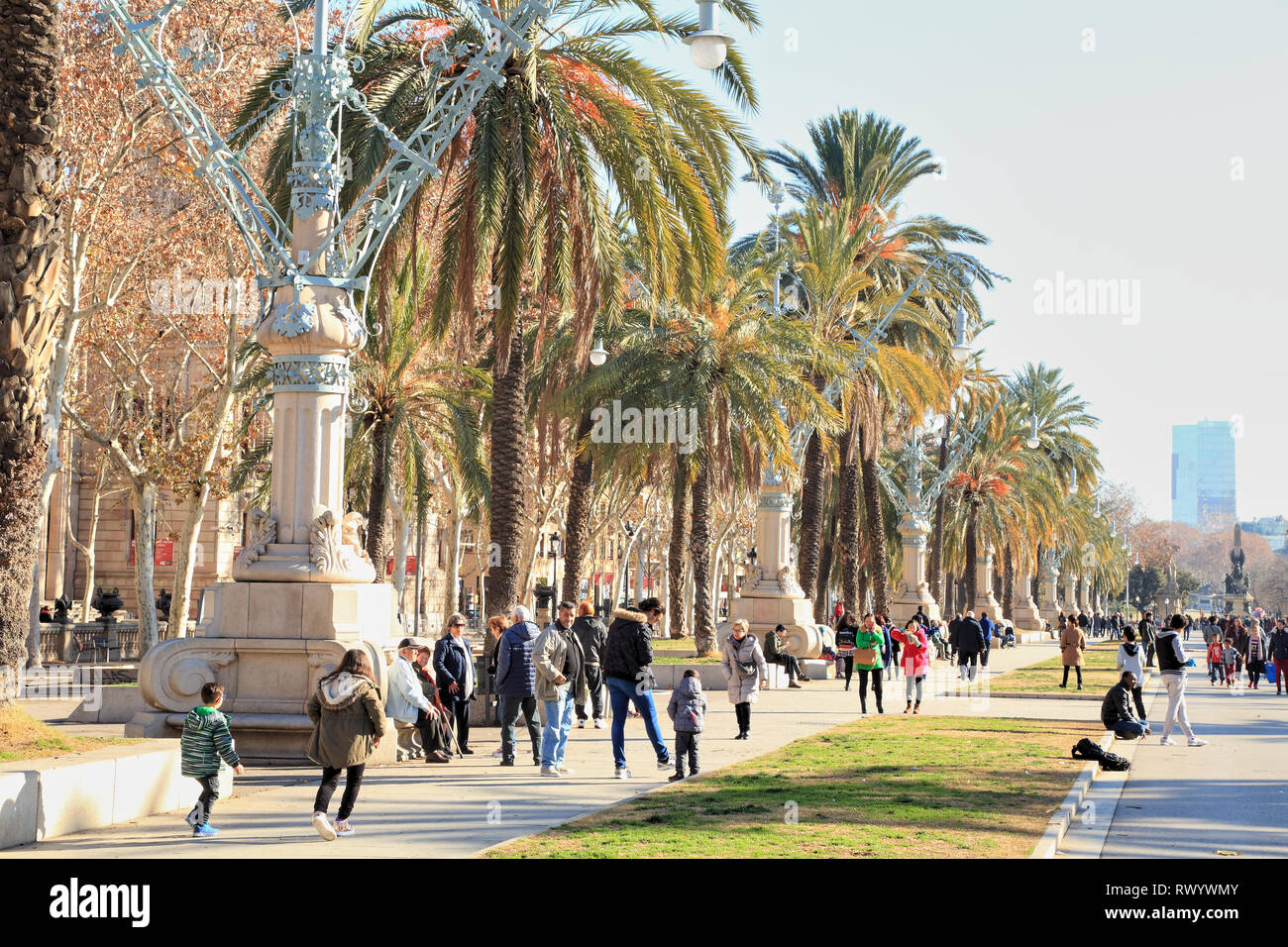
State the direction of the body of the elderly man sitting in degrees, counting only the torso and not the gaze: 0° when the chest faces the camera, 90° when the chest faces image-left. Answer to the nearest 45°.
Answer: approximately 270°

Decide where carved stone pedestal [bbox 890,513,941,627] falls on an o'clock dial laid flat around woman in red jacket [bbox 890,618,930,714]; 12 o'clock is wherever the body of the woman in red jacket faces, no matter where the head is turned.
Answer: The carved stone pedestal is roughly at 6 o'clock from the woman in red jacket.

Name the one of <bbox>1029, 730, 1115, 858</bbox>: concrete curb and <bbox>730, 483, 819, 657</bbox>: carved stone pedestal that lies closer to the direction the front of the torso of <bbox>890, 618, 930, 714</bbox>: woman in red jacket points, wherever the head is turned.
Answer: the concrete curb

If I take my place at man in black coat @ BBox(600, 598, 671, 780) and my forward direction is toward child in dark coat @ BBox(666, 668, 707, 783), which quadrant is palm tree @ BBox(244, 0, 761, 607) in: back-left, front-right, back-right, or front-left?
back-left

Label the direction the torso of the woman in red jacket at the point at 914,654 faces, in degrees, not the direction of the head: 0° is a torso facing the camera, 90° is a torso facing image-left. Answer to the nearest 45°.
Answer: approximately 0°

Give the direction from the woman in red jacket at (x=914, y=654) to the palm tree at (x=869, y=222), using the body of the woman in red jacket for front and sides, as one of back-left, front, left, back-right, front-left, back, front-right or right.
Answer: back

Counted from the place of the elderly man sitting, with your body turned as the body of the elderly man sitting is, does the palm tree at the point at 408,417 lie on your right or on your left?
on your left
